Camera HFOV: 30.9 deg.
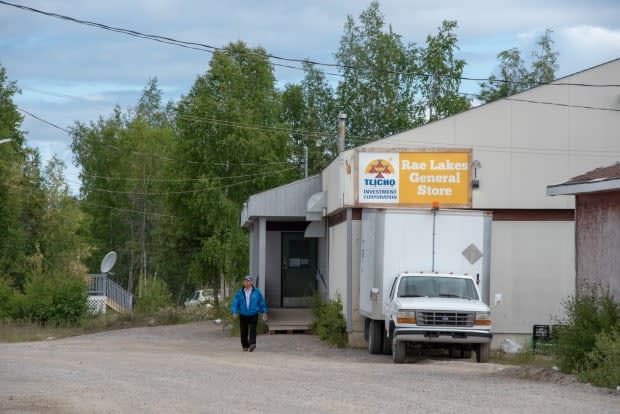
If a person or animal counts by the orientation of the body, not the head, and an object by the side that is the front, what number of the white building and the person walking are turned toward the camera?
2

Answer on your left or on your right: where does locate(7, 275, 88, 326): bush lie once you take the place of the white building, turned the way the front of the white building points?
on your right

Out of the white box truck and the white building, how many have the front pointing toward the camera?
2

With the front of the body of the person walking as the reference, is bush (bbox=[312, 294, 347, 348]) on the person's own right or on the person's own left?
on the person's own left

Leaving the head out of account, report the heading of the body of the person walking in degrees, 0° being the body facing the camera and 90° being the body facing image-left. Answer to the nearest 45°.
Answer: approximately 0°

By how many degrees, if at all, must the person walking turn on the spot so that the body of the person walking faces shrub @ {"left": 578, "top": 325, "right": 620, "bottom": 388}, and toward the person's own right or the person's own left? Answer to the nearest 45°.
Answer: approximately 45° to the person's own left

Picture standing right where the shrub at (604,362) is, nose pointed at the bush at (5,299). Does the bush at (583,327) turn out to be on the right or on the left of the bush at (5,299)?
right
